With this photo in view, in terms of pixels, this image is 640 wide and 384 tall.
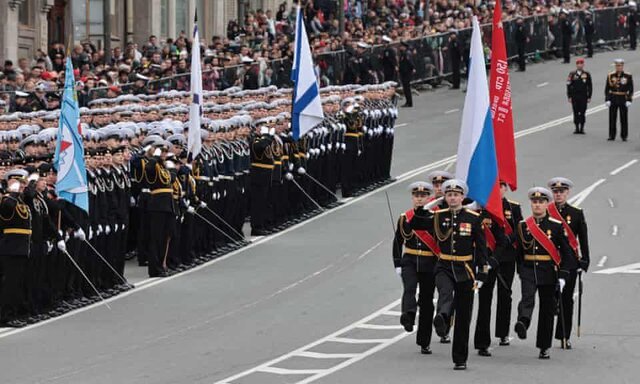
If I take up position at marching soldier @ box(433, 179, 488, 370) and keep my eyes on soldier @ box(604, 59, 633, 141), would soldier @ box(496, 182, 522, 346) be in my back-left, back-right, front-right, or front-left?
front-right

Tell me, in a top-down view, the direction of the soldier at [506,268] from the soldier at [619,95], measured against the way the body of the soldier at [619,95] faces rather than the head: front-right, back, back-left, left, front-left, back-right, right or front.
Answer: front

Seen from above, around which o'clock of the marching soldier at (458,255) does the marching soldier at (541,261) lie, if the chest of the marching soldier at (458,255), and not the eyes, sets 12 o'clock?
the marching soldier at (541,261) is roughly at 8 o'clock from the marching soldier at (458,255).

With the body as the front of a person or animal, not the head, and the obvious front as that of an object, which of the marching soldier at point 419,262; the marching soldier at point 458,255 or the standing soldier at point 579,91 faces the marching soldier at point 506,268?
the standing soldier at point 579,91

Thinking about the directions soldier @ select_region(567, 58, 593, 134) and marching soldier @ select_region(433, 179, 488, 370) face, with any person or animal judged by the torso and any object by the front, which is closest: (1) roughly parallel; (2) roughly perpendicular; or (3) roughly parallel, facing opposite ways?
roughly parallel

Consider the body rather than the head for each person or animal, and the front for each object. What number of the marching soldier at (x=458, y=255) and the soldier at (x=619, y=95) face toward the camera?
2

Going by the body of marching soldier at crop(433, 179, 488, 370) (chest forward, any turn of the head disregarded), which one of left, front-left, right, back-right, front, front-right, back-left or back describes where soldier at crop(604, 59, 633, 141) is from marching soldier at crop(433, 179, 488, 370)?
back

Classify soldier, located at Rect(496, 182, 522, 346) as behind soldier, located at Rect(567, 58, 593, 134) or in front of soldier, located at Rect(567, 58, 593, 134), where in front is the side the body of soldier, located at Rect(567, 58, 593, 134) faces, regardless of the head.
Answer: in front

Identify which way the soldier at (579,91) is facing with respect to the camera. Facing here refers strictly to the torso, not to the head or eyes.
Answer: toward the camera

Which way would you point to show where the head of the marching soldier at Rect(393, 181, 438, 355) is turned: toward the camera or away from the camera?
toward the camera

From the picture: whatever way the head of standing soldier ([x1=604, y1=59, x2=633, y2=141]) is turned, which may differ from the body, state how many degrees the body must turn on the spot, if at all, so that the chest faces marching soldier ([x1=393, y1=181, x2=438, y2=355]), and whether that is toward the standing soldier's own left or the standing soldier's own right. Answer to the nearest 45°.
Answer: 0° — they already face them

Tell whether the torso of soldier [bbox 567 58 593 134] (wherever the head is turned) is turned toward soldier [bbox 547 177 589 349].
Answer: yes

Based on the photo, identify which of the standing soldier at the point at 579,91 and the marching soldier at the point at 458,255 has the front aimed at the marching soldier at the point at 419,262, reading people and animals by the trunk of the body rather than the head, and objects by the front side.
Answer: the standing soldier at the point at 579,91

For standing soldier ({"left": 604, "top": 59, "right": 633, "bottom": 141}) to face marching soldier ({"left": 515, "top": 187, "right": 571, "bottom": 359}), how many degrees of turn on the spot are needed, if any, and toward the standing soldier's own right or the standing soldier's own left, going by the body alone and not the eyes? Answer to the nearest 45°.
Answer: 0° — they already face them

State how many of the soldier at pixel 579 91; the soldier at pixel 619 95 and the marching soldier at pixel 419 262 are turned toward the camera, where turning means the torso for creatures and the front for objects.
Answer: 3

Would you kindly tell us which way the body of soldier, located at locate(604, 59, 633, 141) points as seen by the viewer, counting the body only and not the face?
toward the camera

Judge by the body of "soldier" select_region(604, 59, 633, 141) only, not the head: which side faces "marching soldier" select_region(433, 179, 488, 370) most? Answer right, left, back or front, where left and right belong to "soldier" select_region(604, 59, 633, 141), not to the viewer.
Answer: front

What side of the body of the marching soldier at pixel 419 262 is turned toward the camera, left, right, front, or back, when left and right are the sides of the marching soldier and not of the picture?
front
